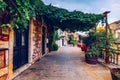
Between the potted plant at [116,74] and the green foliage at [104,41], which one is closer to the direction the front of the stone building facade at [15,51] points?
the potted plant

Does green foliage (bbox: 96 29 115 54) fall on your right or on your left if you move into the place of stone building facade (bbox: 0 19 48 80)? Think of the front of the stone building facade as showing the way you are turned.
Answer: on your left

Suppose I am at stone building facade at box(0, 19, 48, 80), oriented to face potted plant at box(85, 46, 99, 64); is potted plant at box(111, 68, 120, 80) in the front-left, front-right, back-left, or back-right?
front-right

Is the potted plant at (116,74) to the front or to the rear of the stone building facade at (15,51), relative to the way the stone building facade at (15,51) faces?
to the front

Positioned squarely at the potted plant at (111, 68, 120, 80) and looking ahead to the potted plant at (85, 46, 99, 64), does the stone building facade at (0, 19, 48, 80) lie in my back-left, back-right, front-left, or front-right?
front-left

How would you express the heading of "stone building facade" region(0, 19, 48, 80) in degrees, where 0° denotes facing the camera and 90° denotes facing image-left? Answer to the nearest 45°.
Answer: approximately 315°
